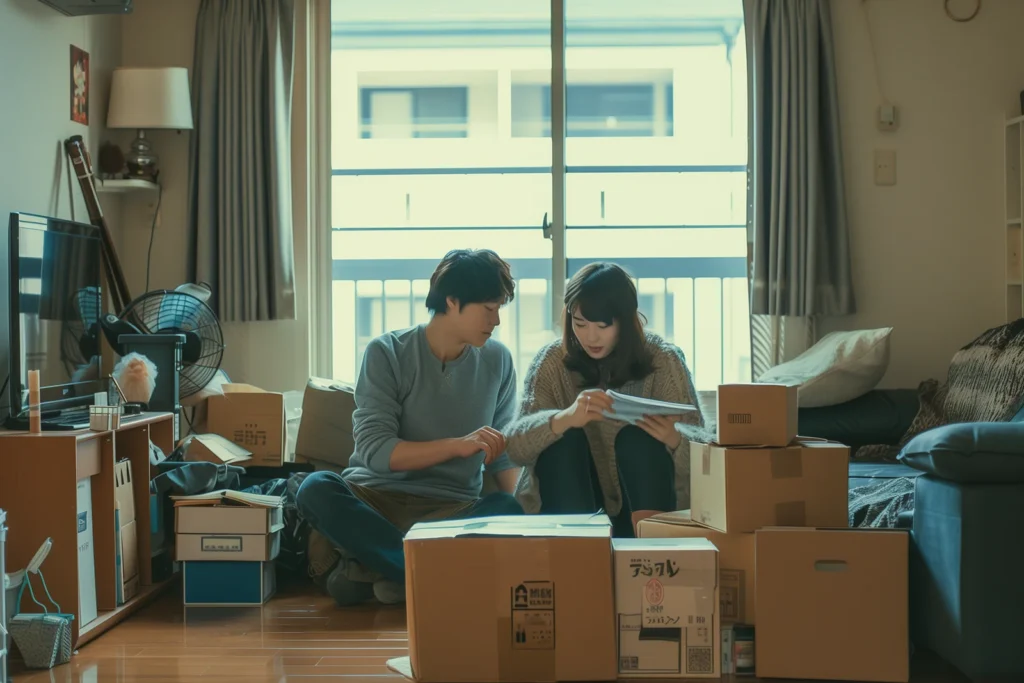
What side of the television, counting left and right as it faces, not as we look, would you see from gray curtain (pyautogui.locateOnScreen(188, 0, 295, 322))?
left

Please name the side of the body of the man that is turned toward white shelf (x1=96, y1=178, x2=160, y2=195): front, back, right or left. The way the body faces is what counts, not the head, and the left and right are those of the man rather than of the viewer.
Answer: back

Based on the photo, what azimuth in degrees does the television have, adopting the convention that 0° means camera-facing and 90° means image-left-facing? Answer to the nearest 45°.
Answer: approximately 315°

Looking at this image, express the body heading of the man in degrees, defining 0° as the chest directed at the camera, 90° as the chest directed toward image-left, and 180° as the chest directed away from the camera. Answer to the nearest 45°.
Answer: approximately 315°

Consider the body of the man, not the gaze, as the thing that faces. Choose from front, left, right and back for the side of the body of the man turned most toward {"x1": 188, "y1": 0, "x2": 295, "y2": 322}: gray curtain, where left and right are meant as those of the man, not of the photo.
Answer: back

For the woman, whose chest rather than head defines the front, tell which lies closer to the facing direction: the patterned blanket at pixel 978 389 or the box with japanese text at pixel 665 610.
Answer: the box with japanese text

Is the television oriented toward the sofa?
yes

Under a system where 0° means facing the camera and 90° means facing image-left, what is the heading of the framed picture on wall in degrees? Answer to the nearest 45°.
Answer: approximately 315°

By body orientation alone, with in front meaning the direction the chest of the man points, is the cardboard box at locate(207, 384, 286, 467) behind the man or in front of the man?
behind
